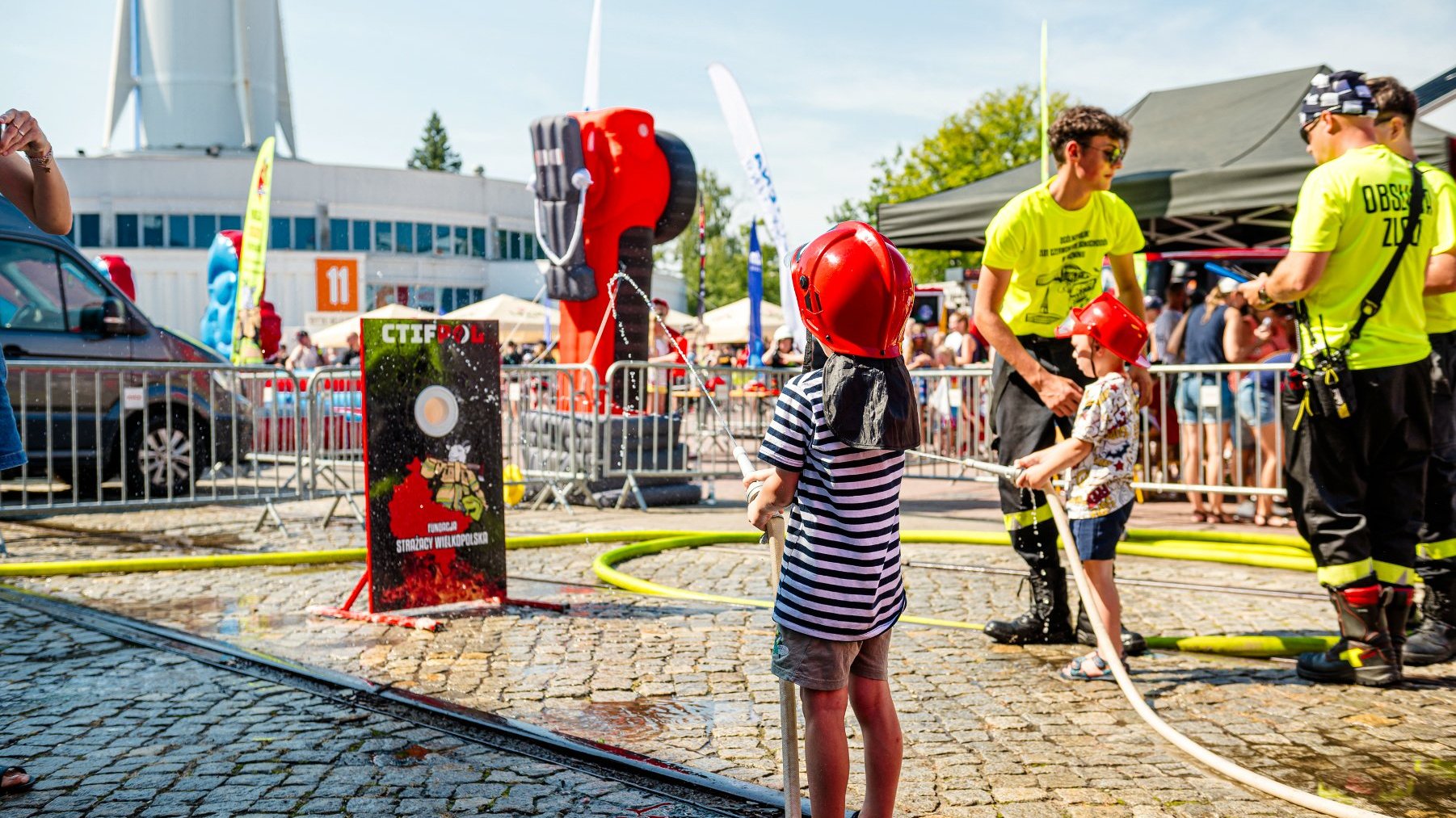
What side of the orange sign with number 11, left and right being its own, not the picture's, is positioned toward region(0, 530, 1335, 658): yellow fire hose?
front

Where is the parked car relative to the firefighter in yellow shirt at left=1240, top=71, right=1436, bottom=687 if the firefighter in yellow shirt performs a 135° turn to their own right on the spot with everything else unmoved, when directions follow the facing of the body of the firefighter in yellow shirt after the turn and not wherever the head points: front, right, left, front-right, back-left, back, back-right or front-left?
back

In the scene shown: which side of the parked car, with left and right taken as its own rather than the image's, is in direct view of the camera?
right

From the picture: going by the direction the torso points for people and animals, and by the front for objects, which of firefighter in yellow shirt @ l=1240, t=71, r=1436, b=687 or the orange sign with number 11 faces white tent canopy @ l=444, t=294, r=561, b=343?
the firefighter in yellow shirt

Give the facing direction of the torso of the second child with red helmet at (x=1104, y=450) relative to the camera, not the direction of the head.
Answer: to the viewer's left

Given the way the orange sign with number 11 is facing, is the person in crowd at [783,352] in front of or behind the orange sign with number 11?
in front

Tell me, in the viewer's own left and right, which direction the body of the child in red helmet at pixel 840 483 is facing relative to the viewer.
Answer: facing away from the viewer and to the left of the viewer

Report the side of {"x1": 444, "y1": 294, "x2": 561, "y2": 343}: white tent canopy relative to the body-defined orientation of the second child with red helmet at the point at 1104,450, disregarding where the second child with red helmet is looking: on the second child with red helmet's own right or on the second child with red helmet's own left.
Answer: on the second child with red helmet's own right

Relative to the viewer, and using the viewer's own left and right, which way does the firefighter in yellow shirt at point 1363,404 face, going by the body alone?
facing away from the viewer and to the left of the viewer

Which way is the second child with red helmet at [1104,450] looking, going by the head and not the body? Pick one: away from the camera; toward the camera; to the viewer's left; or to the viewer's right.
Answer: to the viewer's left

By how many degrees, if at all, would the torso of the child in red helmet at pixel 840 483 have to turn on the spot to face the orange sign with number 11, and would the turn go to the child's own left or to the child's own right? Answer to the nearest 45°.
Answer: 0° — they already face it

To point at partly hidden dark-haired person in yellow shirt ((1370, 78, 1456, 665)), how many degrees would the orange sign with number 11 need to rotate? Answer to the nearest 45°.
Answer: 0° — it already faces them
